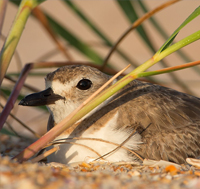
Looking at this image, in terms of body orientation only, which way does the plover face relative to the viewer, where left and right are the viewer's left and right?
facing to the left of the viewer
